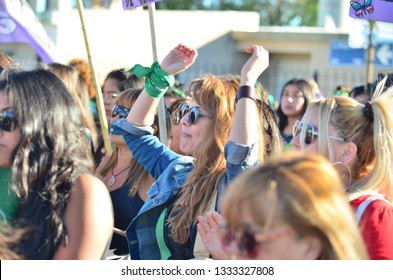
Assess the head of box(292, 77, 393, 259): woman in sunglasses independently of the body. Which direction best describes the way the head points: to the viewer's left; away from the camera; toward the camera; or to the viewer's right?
to the viewer's left

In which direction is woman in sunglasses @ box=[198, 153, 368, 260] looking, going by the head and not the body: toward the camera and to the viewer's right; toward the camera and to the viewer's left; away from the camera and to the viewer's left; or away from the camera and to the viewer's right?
toward the camera and to the viewer's left

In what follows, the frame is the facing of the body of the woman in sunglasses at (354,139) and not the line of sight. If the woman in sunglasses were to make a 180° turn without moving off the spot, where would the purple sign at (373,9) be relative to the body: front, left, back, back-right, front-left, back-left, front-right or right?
left

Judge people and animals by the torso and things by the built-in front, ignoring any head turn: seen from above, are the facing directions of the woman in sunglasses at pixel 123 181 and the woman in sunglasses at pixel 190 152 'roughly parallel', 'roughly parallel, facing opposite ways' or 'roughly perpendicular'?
roughly parallel

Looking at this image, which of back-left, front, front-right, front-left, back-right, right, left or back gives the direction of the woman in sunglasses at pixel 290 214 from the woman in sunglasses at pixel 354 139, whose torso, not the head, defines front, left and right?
left

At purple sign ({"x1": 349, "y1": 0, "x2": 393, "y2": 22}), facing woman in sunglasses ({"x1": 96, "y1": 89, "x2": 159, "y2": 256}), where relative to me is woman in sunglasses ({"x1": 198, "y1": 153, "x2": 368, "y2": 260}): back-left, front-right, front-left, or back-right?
front-left

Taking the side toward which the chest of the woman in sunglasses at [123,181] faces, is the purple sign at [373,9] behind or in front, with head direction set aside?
behind

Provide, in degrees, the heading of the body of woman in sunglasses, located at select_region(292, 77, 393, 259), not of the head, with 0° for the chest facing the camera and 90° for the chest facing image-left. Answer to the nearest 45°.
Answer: approximately 90°

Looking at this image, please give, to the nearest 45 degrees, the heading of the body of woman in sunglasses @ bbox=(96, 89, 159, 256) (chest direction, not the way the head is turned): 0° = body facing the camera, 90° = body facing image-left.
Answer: approximately 45°

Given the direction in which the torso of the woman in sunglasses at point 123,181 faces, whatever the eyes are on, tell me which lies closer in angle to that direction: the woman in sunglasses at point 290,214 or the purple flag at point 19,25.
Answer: the woman in sunglasses
